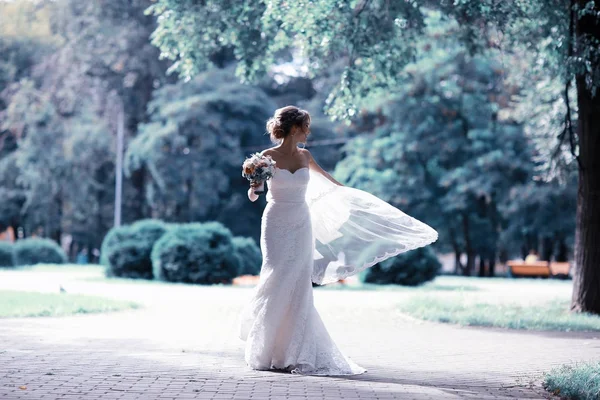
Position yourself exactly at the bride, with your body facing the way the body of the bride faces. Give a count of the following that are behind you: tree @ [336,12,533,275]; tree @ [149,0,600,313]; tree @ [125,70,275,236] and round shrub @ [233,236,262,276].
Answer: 4

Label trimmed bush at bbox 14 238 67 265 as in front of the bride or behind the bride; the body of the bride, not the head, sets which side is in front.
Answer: behind

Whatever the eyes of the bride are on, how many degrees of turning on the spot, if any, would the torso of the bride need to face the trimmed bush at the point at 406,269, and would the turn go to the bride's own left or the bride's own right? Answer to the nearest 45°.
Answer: approximately 180°

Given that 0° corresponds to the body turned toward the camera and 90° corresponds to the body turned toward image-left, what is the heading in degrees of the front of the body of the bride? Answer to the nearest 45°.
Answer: approximately 0°

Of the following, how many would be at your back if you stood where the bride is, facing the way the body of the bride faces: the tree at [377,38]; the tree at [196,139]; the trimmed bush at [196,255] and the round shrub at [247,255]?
4

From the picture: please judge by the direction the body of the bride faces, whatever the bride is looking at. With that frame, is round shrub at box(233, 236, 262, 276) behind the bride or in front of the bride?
behind

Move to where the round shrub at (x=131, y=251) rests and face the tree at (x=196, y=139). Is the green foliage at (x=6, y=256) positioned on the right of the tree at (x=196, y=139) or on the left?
left

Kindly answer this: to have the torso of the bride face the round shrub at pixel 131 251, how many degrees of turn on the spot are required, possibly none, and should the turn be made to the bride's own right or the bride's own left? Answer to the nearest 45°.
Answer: approximately 180°

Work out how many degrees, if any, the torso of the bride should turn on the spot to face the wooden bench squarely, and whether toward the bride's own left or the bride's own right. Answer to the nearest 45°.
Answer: approximately 180°

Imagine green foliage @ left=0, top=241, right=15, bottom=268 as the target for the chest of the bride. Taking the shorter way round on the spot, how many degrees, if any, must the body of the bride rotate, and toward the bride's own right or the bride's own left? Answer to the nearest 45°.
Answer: approximately 135° to the bride's own right

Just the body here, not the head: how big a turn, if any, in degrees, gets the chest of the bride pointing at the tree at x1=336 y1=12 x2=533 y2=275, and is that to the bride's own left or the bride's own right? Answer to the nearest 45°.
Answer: approximately 180°

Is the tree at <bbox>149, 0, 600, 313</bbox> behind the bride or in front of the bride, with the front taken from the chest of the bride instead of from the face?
behind

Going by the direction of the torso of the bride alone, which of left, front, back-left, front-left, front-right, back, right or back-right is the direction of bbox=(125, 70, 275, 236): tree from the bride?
back
